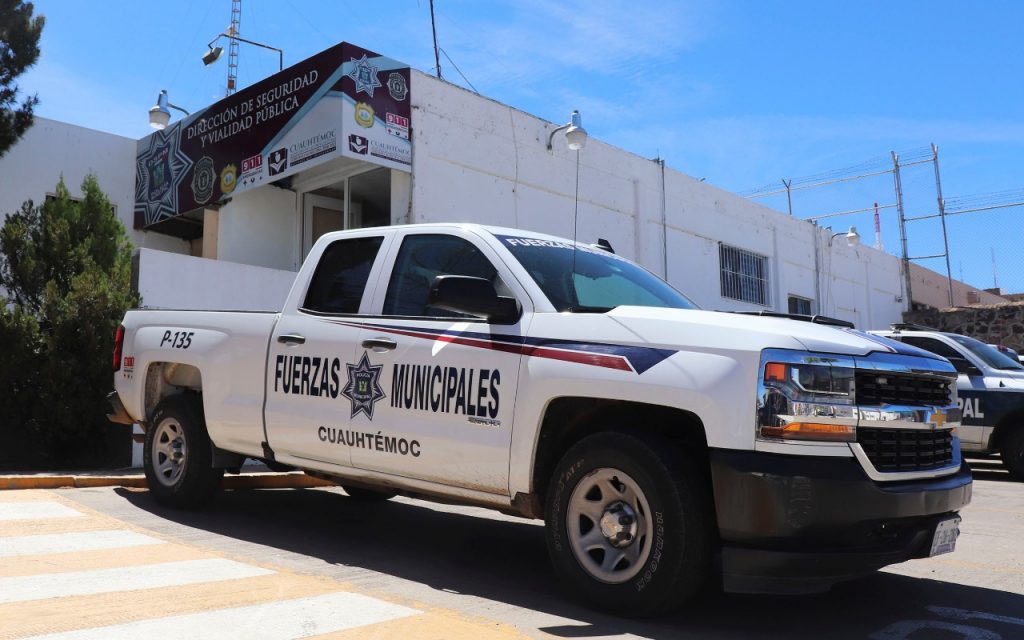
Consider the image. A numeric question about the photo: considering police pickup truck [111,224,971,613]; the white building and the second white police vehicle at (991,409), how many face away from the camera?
0

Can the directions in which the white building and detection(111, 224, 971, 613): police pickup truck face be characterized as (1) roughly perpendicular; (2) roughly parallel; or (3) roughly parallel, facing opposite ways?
roughly perpendicular

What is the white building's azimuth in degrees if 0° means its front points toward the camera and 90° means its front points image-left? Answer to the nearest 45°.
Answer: approximately 45°

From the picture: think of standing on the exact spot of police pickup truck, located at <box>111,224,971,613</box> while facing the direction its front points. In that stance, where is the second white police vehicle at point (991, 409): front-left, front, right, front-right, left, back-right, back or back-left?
left

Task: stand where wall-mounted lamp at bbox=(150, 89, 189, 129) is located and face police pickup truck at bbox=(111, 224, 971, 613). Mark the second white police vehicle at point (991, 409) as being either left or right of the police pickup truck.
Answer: left

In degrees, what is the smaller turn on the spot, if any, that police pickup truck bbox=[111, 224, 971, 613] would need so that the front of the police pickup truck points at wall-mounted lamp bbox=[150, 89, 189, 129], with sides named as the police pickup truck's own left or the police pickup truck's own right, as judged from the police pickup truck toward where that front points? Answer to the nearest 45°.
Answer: approximately 180°

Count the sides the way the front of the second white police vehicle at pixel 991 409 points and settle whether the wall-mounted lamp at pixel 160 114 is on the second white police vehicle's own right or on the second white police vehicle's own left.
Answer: on the second white police vehicle's own right

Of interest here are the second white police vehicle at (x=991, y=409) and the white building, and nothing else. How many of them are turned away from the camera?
0

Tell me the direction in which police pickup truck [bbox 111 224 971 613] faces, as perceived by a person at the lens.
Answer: facing the viewer and to the right of the viewer
